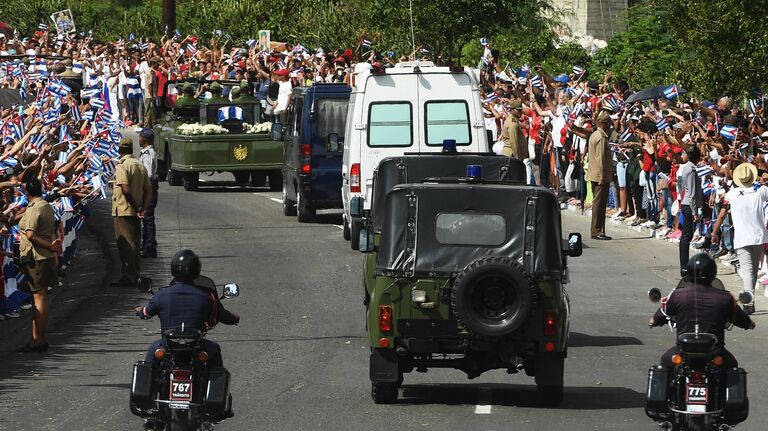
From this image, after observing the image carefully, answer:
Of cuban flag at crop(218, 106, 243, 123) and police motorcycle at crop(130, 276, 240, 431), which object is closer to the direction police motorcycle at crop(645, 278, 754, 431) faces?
the cuban flag

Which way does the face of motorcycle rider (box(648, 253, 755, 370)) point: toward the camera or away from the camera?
away from the camera

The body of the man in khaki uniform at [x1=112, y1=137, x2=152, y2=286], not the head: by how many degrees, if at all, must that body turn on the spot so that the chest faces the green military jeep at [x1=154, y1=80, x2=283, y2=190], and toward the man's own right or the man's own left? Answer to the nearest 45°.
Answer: approximately 45° to the man's own right

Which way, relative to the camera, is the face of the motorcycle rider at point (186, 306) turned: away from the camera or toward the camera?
away from the camera

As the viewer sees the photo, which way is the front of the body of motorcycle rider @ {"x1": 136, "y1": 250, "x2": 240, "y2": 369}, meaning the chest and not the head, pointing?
away from the camera

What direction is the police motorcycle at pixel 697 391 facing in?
away from the camera

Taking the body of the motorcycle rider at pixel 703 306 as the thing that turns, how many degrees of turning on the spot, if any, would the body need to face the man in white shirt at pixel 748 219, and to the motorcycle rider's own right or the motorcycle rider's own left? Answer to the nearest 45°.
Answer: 0° — they already face them

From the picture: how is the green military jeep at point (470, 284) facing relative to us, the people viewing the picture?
facing away from the viewer

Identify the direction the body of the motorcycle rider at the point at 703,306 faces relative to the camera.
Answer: away from the camera

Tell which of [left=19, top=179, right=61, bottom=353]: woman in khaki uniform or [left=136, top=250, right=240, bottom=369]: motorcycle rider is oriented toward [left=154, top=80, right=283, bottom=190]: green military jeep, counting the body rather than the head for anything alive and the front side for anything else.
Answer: the motorcycle rider
